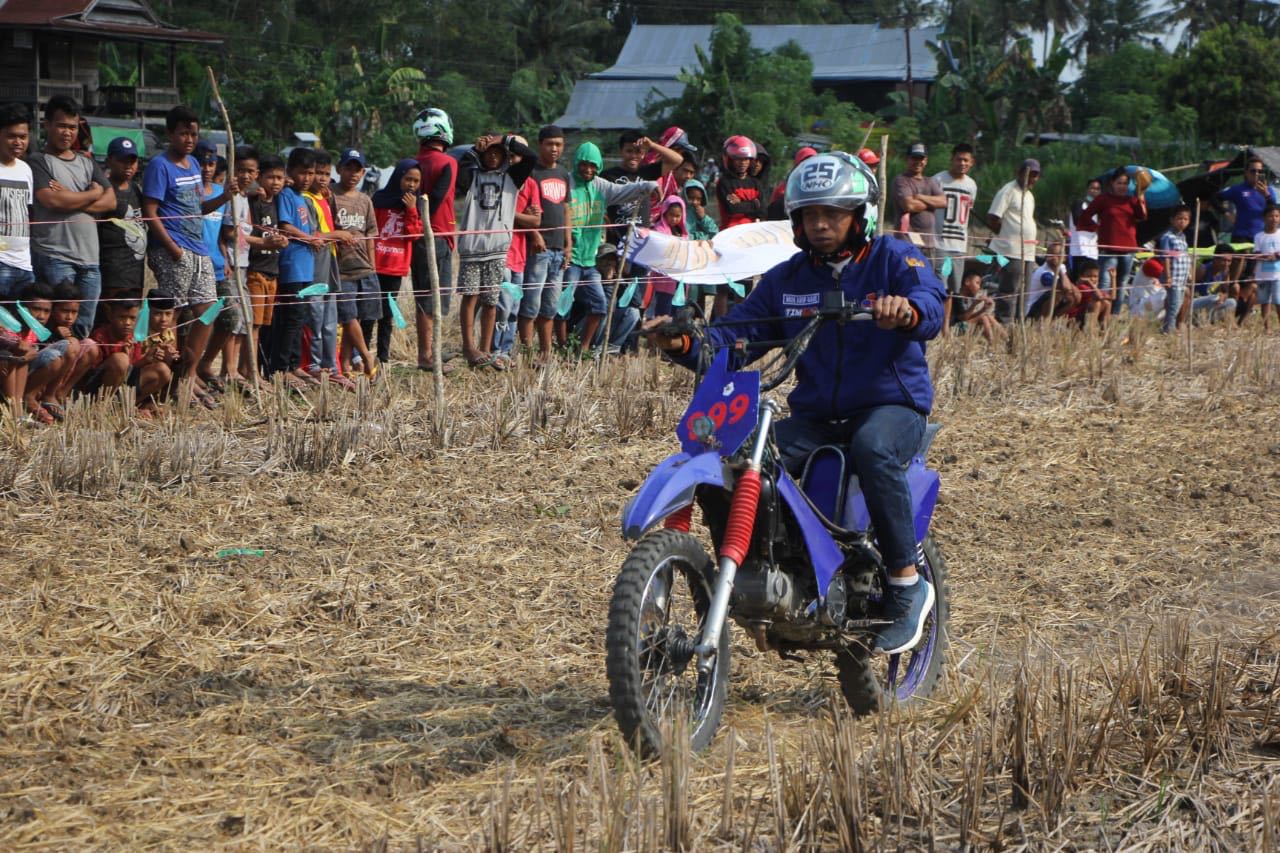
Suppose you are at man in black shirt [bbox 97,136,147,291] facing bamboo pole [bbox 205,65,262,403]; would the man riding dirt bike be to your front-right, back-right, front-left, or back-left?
front-right

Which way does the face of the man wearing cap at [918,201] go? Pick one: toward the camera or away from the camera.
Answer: toward the camera

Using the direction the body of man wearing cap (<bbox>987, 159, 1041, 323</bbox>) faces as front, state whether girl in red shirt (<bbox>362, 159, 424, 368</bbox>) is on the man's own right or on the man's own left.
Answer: on the man's own right

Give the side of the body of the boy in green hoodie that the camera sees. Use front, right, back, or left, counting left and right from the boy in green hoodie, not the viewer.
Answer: front

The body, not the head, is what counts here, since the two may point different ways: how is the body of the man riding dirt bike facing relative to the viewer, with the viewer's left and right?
facing the viewer and to the left of the viewer

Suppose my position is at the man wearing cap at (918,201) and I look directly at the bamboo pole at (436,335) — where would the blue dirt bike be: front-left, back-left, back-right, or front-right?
front-left

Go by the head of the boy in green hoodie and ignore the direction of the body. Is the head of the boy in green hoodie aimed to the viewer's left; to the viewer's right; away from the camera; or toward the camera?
toward the camera

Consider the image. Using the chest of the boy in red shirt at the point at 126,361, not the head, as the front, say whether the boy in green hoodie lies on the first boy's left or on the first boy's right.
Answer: on the first boy's left

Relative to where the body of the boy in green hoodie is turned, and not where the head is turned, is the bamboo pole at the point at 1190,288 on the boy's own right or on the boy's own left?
on the boy's own left

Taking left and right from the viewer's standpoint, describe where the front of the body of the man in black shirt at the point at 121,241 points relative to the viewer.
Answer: facing the viewer and to the right of the viewer

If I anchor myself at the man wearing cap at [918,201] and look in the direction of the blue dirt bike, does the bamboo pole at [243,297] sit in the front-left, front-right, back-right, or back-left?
front-right
